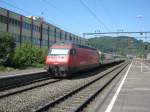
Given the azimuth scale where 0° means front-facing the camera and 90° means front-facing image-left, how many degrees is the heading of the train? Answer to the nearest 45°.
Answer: approximately 45°

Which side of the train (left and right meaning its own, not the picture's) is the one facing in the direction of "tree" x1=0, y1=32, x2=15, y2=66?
right

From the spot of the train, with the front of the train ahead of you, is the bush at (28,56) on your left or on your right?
on your right
